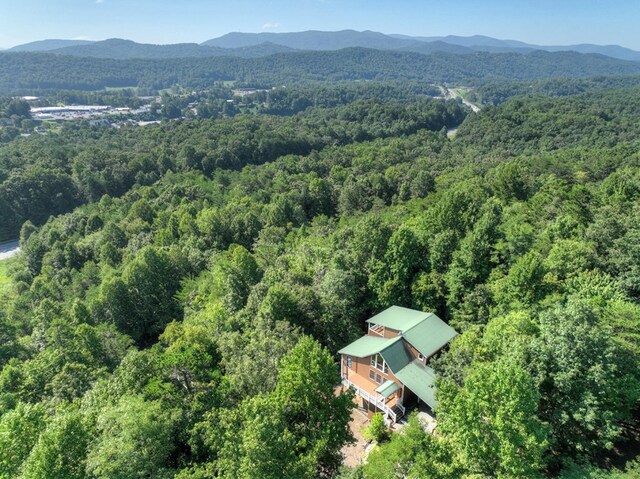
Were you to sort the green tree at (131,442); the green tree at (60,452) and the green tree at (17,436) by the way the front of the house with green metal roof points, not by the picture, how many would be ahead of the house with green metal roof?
3

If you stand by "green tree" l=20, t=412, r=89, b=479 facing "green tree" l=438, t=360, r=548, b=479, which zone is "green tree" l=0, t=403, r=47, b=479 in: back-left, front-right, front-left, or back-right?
back-left

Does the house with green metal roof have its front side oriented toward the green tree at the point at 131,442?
yes

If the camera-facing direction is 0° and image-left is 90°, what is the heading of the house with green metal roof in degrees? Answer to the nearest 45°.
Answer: approximately 45°

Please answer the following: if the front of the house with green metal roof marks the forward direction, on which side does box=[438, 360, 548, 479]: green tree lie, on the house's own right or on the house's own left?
on the house's own left

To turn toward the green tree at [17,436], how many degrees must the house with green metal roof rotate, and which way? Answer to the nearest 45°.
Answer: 0° — it already faces it

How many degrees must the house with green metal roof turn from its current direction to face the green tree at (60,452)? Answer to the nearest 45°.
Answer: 0° — it already faces it
